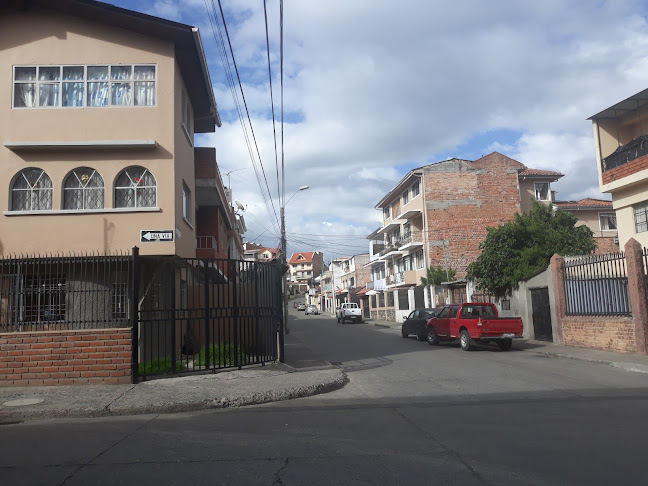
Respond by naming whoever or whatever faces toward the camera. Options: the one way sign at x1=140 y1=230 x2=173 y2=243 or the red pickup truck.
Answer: the one way sign

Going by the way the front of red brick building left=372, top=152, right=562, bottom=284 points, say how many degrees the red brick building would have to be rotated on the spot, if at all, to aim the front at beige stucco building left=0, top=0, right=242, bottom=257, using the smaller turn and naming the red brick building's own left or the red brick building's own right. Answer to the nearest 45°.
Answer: approximately 45° to the red brick building's own left

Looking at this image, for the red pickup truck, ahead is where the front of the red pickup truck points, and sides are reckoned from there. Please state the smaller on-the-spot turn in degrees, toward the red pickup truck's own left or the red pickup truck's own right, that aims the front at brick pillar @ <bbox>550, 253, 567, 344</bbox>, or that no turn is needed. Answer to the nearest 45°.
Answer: approximately 135° to the red pickup truck's own right

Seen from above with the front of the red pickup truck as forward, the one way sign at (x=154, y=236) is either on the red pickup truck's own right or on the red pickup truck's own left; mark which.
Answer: on the red pickup truck's own left

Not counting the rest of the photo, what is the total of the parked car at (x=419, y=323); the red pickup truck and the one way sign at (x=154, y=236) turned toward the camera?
1

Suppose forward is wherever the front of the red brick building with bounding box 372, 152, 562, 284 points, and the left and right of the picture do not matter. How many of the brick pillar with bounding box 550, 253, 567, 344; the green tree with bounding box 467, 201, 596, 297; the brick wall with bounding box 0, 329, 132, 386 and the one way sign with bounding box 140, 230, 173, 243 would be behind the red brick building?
0

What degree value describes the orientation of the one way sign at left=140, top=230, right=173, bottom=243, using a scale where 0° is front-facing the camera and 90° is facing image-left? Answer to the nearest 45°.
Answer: approximately 0°

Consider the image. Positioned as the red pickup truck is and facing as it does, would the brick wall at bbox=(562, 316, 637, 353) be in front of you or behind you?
behind

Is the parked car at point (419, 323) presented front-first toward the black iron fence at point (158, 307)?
no

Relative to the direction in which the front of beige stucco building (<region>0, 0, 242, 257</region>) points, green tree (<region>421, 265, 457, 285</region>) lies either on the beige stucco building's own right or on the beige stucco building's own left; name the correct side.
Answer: on the beige stucco building's own left

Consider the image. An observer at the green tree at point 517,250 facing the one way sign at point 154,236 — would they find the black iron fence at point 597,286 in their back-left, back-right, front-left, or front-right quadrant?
front-left

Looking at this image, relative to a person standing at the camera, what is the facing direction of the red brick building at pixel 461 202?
facing the viewer and to the left of the viewer

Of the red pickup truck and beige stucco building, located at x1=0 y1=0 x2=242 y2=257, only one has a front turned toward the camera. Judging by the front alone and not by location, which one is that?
the beige stucco building

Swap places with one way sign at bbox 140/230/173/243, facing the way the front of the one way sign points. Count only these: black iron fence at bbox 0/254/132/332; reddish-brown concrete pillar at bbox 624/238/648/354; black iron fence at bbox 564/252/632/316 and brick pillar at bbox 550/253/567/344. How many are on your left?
3

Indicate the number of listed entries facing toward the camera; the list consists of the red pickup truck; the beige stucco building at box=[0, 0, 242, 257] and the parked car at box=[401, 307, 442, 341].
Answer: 1

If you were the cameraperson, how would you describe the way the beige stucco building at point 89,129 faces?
facing the viewer

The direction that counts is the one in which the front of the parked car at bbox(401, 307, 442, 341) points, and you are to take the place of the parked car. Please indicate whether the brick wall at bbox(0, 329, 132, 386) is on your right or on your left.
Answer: on your left

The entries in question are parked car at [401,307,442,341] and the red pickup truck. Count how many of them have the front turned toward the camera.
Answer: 0

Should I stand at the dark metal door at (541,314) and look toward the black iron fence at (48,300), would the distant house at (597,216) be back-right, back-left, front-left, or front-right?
back-right
